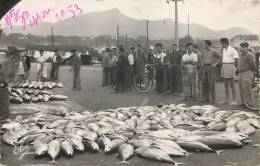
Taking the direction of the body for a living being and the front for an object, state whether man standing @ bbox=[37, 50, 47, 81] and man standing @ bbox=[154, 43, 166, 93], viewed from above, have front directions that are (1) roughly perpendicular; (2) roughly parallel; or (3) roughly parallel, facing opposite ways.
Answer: roughly parallel

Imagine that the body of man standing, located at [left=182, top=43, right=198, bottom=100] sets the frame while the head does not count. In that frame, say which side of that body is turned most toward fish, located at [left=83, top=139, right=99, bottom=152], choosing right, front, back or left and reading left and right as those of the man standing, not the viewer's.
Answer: front

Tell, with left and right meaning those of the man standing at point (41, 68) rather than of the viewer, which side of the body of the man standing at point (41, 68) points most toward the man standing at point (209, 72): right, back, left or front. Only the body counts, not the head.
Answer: left

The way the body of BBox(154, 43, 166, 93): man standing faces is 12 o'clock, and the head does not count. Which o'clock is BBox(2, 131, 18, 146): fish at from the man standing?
The fish is roughly at 1 o'clock from the man standing.

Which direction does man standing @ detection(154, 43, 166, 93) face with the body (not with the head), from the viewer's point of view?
toward the camera

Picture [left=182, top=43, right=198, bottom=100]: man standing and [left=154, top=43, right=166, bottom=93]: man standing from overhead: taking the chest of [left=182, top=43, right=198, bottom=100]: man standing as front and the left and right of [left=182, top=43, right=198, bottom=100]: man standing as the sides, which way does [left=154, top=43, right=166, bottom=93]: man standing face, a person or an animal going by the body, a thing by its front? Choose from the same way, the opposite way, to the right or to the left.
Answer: the same way

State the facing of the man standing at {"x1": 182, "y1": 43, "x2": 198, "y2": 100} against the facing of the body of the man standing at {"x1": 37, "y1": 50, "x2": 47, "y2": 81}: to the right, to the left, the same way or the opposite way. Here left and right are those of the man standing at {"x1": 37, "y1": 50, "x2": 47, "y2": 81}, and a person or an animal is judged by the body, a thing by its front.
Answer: the same way

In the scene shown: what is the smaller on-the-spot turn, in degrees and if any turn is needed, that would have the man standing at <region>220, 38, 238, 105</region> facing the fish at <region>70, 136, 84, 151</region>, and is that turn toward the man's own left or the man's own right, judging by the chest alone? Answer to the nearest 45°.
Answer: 0° — they already face it

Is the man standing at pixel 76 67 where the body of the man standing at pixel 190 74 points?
no

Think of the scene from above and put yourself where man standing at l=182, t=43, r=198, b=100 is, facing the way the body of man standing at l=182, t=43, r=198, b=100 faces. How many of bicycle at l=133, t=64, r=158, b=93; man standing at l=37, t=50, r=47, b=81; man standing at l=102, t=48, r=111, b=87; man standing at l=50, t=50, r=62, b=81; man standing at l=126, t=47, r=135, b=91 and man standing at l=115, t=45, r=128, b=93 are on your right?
6

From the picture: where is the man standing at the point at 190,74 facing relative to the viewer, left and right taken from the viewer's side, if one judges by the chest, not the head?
facing the viewer
